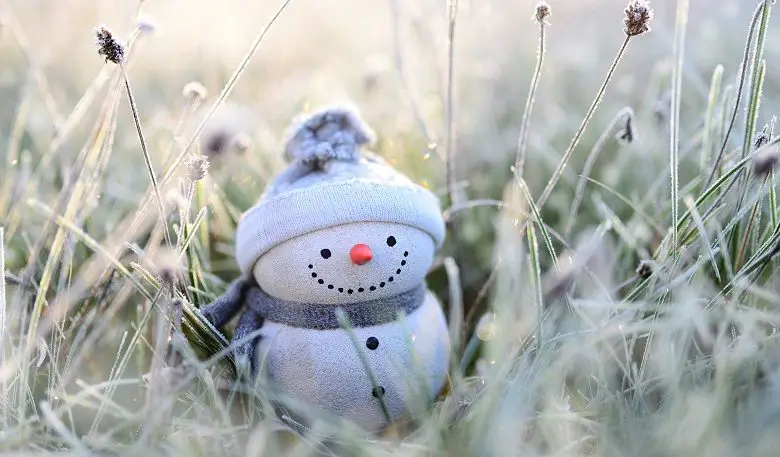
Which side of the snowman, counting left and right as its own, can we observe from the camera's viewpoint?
front
